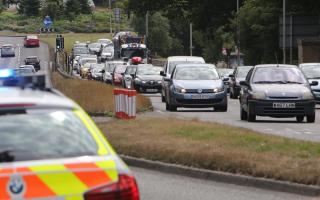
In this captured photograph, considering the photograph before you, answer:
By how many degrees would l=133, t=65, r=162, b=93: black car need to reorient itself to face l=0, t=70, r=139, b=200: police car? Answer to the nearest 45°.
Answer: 0° — it already faces it

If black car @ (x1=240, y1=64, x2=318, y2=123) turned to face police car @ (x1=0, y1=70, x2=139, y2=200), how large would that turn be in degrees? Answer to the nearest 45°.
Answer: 0° — it already faces it

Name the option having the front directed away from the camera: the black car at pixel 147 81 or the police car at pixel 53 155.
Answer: the police car

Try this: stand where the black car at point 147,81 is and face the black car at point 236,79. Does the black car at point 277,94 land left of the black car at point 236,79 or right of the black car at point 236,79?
right

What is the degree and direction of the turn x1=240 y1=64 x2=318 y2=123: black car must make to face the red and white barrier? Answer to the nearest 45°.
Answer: approximately 90° to its right

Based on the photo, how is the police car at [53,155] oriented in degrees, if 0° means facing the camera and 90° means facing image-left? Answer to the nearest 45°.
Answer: approximately 180°

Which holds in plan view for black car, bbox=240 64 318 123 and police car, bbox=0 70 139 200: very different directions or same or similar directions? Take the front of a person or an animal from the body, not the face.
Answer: very different directions

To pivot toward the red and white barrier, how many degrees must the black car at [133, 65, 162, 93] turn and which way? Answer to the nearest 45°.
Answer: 0° — it already faces it

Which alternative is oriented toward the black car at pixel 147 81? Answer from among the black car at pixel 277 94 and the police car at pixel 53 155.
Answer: the police car

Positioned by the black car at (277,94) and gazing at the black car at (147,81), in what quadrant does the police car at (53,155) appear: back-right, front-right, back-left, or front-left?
back-left

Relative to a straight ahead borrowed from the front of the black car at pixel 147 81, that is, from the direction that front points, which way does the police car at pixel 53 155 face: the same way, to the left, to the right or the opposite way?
the opposite way
